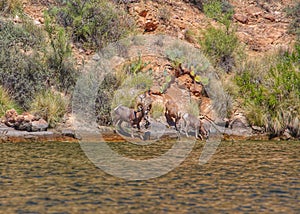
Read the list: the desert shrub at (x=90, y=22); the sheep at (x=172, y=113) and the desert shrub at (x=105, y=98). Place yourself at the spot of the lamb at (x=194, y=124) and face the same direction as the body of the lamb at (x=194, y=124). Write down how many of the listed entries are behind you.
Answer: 3

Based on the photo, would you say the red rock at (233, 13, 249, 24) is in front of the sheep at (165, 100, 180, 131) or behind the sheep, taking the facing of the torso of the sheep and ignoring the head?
behind

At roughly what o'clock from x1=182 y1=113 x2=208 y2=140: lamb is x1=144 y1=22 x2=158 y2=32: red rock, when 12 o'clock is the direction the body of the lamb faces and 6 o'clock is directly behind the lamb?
The red rock is roughly at 7 o'clock from the lamb.

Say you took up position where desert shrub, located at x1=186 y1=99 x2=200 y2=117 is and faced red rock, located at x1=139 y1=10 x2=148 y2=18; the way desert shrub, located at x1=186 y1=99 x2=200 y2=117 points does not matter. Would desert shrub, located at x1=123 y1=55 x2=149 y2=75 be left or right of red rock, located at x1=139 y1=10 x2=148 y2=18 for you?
left

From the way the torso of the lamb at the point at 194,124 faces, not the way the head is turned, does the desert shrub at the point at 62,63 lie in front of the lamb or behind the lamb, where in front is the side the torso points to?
behind

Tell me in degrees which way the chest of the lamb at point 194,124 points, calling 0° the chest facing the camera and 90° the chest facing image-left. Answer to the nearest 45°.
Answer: approximately 315°

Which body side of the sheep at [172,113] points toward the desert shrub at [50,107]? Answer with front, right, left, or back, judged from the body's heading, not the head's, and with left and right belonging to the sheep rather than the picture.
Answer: right

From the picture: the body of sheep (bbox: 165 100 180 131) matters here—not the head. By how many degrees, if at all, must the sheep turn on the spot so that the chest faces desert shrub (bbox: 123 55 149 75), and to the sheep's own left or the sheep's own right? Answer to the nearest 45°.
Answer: approximately 180°

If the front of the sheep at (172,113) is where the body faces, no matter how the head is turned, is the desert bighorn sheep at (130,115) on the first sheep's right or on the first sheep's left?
on the first sheep's right

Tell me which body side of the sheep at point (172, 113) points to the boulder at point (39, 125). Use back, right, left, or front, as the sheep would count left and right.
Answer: right

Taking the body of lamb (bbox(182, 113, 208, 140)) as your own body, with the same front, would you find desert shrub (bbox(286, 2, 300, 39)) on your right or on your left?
on your left

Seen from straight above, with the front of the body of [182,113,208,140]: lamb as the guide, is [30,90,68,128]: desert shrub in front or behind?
behind
